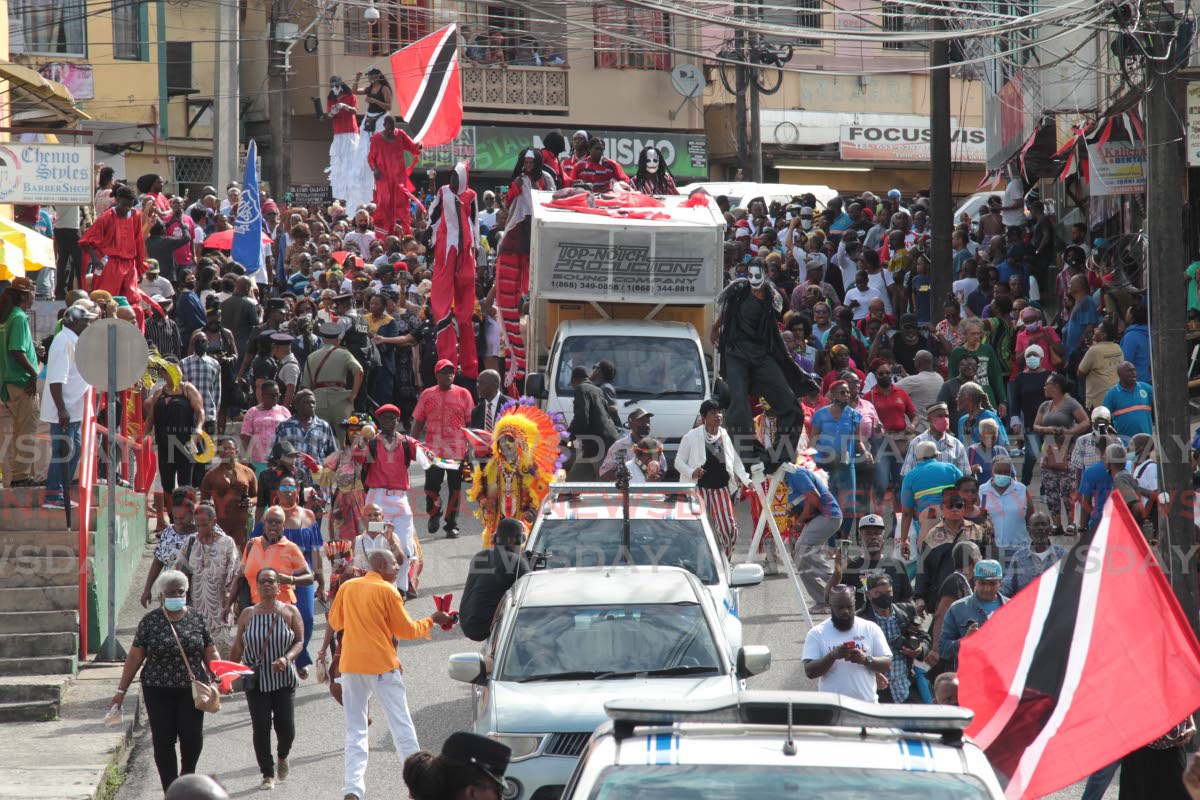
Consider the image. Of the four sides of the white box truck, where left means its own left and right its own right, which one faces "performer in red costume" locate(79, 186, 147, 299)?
right

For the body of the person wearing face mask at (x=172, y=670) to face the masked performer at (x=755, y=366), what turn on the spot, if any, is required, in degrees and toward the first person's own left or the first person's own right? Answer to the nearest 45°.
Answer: approximately 135° to the first person's own left

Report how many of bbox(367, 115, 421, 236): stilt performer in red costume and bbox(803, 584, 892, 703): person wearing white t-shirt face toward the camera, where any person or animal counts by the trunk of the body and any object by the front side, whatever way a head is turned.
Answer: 2

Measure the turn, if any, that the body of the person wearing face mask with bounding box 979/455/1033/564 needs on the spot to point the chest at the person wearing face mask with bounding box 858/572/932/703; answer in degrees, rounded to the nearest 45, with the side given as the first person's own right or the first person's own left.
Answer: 0° — they already face them

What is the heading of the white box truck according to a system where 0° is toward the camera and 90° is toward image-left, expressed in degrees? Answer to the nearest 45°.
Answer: approximately 0°

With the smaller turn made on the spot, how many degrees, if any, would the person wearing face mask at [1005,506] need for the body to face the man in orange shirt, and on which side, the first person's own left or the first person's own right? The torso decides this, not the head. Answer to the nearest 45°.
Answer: approximately 45° to the first person's own right
